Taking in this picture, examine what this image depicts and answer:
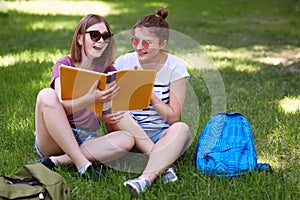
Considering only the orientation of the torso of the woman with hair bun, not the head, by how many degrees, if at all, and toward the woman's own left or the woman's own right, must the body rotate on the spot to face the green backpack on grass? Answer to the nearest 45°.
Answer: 0° — they already face it

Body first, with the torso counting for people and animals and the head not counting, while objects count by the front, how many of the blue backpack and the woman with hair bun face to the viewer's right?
0

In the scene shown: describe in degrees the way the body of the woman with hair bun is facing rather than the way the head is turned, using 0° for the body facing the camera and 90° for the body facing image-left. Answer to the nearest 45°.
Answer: approximately 45°

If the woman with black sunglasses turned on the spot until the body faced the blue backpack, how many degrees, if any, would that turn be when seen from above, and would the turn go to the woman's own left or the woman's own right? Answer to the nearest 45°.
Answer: approximately 45° to the woman's own left

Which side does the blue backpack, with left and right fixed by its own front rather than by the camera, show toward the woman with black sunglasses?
right

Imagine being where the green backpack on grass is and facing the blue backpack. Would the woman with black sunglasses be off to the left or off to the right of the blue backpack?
left

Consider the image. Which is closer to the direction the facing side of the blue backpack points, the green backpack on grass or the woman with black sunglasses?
the green backpack on grass

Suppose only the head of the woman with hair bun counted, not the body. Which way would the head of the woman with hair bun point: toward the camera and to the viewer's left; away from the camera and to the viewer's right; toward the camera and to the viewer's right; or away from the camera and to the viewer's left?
toward the camera and to the viewer's left

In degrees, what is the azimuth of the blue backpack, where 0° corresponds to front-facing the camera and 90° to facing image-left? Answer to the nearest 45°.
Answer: approximately 0°

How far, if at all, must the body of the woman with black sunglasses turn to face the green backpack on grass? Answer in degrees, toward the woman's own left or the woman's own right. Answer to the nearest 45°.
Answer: approximately 45° to the woman's own right

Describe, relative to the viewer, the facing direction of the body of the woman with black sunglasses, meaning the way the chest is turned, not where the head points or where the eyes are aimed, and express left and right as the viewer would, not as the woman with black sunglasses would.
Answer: facing the viewer and to the right of the viewer

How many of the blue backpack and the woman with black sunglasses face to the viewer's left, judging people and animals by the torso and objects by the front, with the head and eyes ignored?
0

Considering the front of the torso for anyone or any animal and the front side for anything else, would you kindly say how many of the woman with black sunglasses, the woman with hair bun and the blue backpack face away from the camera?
0

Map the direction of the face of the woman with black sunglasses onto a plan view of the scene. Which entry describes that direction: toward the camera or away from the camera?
toward the camera
